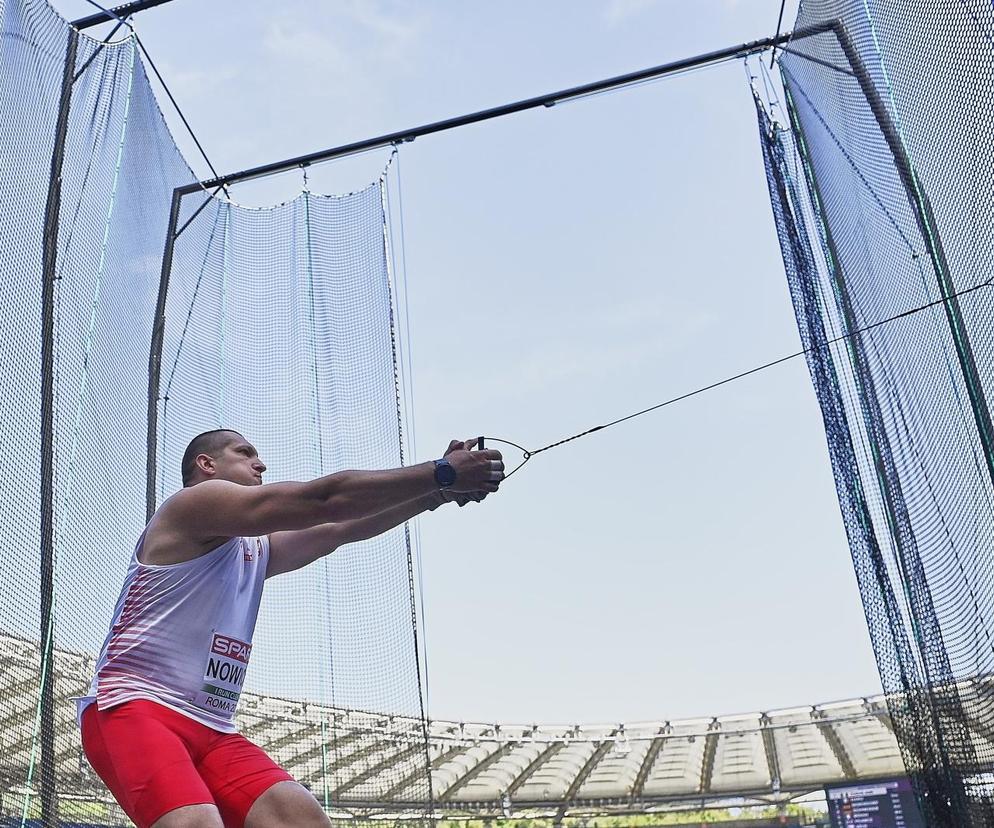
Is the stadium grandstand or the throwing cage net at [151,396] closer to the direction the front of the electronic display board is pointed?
the throwing cage net

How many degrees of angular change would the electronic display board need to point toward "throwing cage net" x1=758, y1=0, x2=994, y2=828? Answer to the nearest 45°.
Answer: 0° — it already faces it

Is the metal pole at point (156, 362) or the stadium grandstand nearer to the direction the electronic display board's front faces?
the metal pole

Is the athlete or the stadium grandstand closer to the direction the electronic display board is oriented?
the athlete

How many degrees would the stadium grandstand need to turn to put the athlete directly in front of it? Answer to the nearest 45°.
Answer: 0° — it already faces them

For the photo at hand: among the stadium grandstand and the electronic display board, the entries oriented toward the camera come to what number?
2

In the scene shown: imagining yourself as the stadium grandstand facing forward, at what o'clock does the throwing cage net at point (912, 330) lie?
The throwing cage net is roughly at 12 o'clock from the stadium grandstand.

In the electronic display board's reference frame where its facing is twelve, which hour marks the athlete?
The athlete is roughly at 12 o'clock from the electronic display board.

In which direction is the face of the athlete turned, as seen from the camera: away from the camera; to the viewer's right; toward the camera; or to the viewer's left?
to the viewer's right

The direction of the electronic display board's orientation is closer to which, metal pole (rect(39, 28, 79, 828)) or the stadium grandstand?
the metal pole

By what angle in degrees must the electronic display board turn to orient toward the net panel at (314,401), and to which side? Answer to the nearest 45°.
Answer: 0° — it already faces it

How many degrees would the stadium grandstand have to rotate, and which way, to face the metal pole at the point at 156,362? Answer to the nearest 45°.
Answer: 0° — it already faces it

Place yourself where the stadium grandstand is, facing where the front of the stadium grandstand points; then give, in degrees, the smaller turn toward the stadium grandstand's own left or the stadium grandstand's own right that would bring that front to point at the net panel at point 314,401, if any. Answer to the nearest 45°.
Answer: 0° — it already faces it
